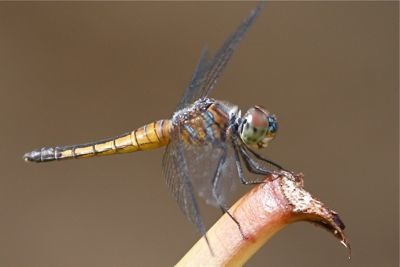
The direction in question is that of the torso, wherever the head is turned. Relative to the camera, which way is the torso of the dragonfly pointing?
to the viewer's right
